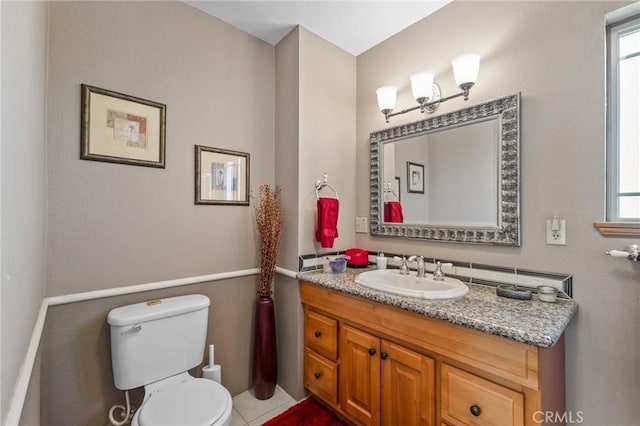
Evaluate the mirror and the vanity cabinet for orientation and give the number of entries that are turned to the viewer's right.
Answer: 0

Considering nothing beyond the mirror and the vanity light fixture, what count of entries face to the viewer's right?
0

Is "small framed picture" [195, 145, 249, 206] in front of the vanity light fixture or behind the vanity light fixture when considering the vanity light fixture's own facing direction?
in front

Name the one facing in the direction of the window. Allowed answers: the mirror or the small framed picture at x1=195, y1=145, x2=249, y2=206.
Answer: the small framed picture

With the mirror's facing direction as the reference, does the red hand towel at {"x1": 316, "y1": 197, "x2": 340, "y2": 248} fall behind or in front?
in front

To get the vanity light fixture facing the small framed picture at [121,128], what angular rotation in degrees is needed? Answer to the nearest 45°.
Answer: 0° — it already faces it

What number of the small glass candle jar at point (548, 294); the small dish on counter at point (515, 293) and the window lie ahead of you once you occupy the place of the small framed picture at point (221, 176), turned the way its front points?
3

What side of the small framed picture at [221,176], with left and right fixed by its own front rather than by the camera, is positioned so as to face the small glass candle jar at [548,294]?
front
